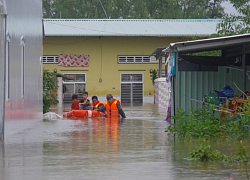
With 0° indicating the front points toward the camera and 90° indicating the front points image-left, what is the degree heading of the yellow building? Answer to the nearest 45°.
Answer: approximately 0°
